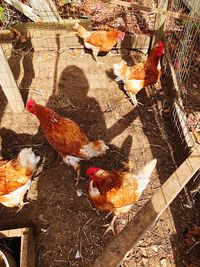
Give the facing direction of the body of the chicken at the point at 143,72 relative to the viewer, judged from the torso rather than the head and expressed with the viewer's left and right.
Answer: facing to the right of the viewer

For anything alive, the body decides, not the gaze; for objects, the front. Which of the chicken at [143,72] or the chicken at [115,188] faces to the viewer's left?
the chicken at [115,188]

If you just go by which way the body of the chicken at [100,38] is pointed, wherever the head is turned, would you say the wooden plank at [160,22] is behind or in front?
in front

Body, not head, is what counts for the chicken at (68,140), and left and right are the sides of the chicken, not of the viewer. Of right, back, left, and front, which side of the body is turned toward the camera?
left

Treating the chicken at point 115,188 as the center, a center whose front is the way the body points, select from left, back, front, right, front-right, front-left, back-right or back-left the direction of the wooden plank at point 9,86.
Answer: front-right

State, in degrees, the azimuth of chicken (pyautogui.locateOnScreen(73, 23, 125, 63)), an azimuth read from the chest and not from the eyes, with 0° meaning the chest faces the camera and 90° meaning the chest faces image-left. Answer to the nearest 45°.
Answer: approximately 270°

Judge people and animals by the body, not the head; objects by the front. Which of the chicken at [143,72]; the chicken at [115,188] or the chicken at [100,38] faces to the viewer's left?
the chicken at [115,188]

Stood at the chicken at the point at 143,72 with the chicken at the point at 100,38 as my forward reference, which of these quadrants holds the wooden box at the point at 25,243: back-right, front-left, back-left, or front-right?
back-left

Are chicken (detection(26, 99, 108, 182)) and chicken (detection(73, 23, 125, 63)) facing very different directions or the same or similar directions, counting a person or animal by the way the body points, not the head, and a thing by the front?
very different directions

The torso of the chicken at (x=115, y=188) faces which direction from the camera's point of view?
to the viewer's left

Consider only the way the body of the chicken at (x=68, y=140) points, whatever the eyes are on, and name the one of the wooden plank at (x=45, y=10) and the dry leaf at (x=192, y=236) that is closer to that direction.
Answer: the wooden plank

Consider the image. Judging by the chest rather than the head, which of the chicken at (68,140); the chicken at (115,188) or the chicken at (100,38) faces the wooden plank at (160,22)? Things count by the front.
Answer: the chicken at (100,38)

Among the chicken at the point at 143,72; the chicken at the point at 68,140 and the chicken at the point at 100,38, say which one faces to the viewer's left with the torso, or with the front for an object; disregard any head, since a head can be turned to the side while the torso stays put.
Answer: the chicken at the point at 68,140
